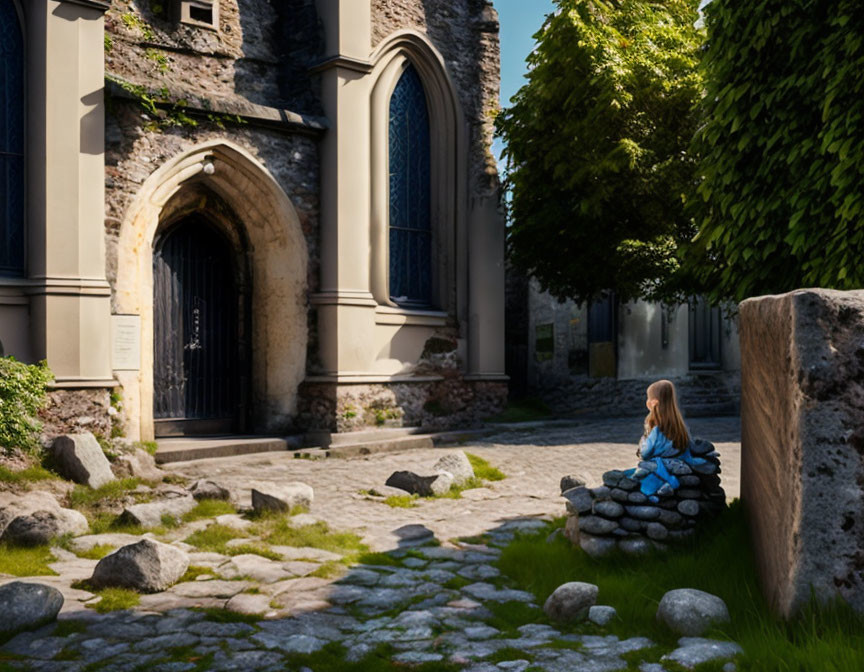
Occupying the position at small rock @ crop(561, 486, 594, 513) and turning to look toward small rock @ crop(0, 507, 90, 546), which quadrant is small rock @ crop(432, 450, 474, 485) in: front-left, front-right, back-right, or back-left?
front-right

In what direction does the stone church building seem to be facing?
toward the camera

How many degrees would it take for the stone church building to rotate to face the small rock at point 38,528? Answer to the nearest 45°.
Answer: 0° — it already faces it

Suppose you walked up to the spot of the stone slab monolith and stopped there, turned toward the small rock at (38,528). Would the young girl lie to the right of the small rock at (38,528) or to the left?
right

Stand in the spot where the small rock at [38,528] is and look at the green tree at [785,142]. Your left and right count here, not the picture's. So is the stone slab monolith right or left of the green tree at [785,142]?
right

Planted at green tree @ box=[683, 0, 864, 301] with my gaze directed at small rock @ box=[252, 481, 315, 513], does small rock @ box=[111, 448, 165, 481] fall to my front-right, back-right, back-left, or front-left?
front-right

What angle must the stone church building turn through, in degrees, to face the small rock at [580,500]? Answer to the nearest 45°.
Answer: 0° — it already faces it

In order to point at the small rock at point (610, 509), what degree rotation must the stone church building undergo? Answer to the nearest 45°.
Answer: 0° — it already faces it

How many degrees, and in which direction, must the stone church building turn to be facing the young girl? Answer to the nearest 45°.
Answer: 0° — it already faces them

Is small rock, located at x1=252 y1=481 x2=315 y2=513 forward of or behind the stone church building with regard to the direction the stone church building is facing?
forward

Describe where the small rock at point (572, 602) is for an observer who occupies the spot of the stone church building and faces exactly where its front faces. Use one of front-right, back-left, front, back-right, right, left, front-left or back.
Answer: front

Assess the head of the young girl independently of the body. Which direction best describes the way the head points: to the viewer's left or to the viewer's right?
to the viewer's left

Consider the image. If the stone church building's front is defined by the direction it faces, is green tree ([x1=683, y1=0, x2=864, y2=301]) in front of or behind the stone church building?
in front

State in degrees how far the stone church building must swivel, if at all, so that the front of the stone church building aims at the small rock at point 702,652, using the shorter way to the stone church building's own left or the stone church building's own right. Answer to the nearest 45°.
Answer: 0° — it already faces it
